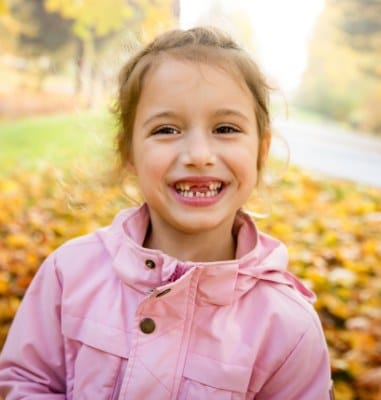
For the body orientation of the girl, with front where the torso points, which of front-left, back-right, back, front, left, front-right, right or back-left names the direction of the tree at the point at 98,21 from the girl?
back

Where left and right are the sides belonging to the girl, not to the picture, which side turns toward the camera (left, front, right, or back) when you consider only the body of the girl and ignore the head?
front

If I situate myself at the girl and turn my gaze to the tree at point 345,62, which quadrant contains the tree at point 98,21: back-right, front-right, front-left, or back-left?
front-left

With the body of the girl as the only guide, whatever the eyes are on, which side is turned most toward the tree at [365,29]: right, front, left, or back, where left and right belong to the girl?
back

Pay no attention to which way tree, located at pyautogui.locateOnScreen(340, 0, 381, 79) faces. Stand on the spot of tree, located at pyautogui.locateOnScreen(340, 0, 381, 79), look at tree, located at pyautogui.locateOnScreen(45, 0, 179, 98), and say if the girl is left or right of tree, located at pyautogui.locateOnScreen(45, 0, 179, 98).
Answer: left

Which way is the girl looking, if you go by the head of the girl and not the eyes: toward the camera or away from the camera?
toward the camera

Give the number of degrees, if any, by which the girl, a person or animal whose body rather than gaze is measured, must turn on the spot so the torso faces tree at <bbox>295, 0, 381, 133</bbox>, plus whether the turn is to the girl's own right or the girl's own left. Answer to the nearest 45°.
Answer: approximately 180°

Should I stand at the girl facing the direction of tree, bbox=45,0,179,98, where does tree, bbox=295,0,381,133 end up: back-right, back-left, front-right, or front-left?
front-right
